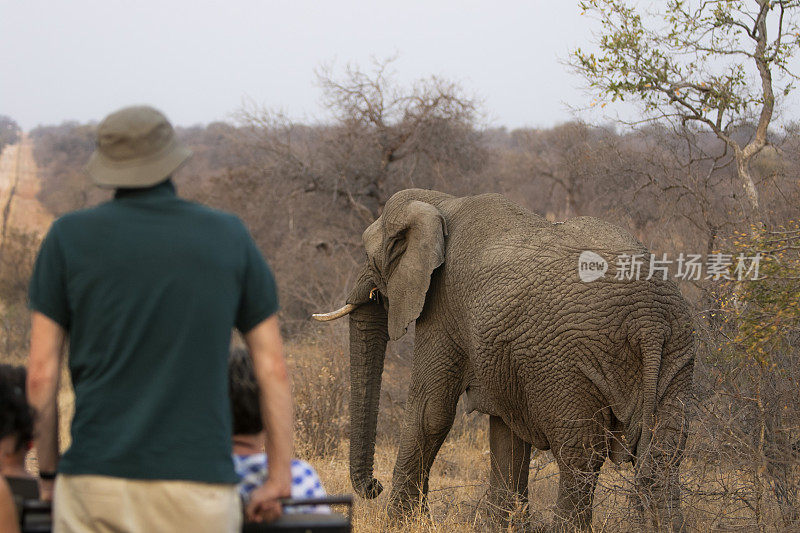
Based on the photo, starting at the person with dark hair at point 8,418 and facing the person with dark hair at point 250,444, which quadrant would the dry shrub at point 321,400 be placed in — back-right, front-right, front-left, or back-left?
front-left

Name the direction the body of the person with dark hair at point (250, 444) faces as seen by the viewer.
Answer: away from the camera

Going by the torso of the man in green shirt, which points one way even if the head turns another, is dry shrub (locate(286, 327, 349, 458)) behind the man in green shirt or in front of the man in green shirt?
in front

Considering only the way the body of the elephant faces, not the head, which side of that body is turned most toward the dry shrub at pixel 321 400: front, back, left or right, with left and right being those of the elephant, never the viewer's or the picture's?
front

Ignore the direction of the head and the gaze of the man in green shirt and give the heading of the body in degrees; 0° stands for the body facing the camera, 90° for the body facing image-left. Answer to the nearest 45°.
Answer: approximately 180°

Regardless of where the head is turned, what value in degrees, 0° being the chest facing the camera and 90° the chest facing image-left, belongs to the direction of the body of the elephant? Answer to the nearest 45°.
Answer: approximately 135°

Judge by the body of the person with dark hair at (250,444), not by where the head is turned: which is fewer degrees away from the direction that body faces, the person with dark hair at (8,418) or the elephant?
the elephant

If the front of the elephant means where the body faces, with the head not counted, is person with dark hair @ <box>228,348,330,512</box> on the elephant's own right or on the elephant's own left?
on the elephant's own left

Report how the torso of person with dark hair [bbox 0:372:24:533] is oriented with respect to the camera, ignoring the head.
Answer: away from the camera

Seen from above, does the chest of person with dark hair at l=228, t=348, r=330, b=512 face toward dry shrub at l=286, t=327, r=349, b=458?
yes

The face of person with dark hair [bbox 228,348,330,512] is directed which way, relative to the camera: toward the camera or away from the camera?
away from the camera

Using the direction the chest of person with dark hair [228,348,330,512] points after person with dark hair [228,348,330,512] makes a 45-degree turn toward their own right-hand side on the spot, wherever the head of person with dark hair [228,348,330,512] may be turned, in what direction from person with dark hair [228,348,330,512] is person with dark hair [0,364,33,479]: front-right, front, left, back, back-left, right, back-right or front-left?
back-left

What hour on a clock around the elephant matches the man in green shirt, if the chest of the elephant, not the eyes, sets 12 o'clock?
The man in green shirt is roughly at 8 o'clock from the elephant.
